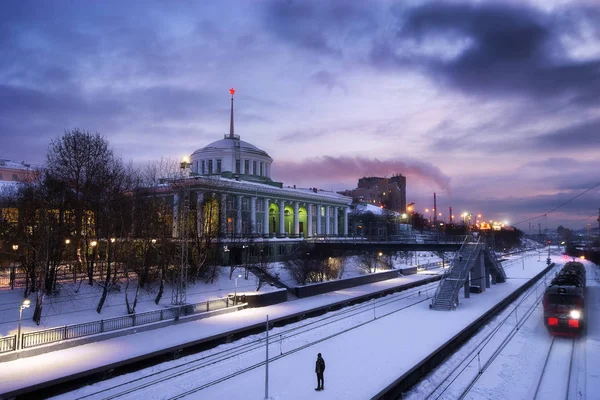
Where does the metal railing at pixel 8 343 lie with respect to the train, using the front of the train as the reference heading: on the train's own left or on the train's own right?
on the train's own right

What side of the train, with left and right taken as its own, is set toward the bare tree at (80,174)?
right

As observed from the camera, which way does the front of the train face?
facing the viewer

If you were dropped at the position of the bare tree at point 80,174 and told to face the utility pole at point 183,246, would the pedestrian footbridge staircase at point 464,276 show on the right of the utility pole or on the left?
left

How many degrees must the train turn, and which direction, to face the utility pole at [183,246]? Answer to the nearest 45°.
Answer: approximately 90° to its right

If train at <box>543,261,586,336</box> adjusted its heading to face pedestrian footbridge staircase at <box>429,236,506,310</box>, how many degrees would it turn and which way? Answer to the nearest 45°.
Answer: approximately 135° to its right

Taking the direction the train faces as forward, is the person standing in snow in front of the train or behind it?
in front

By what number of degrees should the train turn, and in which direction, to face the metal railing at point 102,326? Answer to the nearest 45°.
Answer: approximately 45° to its right

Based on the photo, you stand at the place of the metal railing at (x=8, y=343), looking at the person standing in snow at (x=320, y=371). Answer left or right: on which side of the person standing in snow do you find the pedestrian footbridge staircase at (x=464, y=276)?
left
